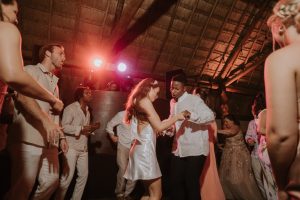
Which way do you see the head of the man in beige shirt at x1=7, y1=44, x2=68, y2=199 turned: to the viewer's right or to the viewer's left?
to the viewer's right

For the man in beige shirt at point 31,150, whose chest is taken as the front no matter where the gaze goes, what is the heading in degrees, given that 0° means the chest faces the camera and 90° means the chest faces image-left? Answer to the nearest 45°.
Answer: approximately 315°

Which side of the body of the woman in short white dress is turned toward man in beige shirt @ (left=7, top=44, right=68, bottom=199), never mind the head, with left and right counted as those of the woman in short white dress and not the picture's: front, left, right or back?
back

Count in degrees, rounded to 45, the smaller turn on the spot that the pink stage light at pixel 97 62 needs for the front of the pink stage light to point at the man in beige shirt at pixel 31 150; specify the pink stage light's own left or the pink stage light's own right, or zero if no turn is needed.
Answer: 0° — it already faces them

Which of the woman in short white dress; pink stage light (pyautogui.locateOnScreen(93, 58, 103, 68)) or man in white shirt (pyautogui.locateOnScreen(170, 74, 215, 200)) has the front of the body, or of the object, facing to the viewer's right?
the woman in short white dress

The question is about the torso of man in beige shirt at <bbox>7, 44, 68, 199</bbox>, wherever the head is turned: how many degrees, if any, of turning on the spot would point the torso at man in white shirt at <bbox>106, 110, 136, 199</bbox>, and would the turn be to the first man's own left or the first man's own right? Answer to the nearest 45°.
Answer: approximately 90° to the first man's own left

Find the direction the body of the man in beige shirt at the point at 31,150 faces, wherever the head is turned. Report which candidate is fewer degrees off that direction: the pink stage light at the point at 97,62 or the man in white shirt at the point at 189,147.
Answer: the man in white shirt

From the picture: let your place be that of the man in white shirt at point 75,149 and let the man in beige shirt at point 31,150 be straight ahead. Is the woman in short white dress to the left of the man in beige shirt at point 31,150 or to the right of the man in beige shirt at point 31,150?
left

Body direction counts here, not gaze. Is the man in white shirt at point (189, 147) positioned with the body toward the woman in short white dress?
yes

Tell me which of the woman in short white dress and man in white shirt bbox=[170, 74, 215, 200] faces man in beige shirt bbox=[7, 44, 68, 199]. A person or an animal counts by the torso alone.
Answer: man in white shirt bbox=[170, 74, 215, 200]

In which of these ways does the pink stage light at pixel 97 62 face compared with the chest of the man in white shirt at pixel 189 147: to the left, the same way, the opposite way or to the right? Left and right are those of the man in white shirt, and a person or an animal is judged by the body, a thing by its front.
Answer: to the left

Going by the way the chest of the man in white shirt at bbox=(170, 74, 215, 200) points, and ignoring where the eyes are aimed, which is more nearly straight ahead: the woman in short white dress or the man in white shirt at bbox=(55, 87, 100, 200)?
the woman in short white dress

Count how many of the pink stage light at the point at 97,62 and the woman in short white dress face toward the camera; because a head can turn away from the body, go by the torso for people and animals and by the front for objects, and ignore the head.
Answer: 1

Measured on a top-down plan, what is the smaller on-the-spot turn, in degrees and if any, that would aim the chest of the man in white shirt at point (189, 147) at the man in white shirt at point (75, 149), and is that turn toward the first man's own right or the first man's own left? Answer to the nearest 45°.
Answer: approximately 45° to the first man's own right

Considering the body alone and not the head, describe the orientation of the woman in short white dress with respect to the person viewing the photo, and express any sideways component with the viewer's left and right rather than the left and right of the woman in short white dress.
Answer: facing to the right of the viewer

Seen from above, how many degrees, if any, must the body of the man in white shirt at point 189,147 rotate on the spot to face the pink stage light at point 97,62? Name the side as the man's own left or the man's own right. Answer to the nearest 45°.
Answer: approximately 90° to the man's own right
